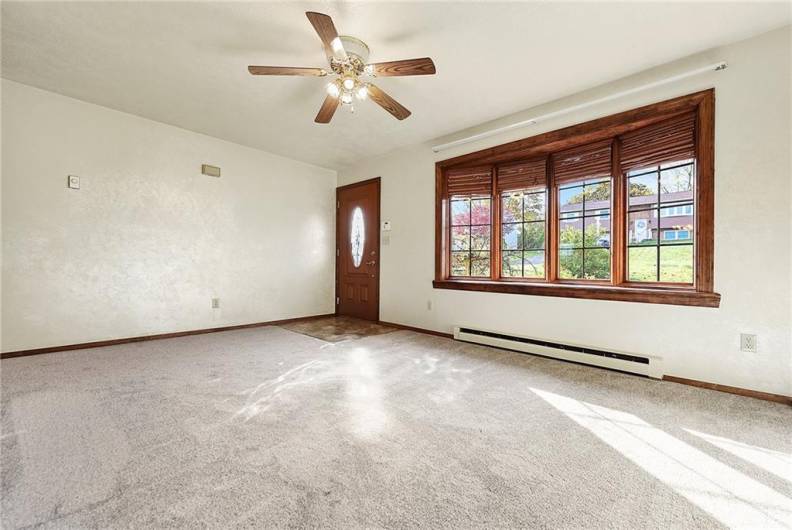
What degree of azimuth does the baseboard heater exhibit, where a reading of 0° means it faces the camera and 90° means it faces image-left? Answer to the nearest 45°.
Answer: approximately 45°

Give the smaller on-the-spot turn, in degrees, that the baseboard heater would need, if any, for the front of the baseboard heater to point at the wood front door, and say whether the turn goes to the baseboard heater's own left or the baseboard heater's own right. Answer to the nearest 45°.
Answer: approximately 45° to the baseboard heater's own right
